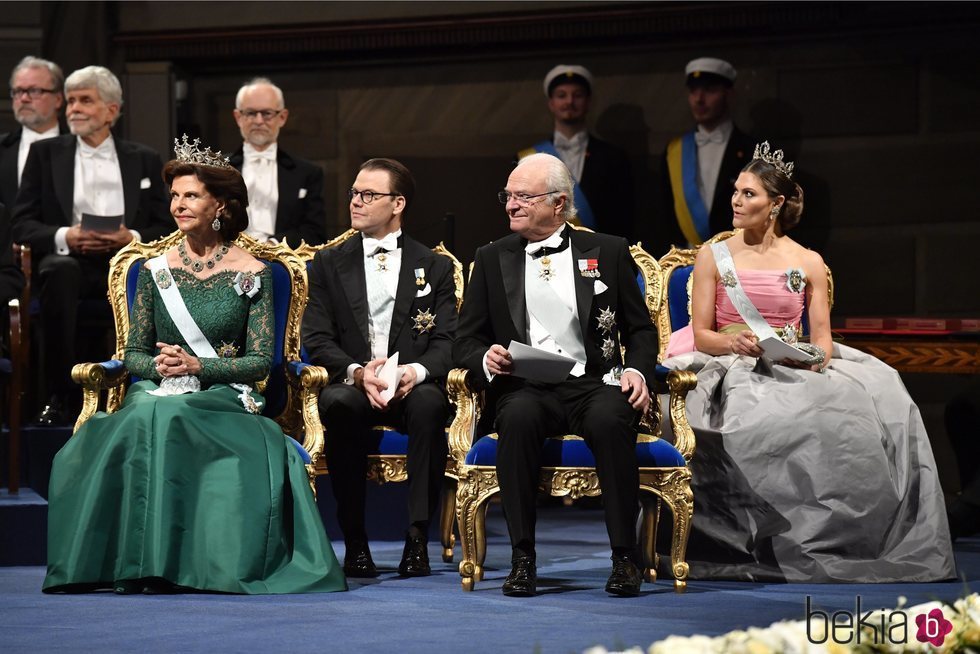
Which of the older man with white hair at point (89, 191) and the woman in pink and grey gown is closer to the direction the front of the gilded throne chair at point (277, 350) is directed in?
the woman in pink and grey gown

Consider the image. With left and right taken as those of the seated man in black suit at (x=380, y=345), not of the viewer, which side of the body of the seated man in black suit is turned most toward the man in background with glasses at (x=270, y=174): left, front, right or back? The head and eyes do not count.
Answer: back

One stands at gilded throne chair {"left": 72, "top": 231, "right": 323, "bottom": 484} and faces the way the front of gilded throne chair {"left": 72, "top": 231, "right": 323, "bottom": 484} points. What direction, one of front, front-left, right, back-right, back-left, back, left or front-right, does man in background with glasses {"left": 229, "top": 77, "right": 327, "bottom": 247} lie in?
back

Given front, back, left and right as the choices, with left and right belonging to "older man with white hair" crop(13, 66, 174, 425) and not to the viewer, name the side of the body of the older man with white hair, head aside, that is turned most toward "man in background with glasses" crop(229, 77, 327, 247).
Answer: left

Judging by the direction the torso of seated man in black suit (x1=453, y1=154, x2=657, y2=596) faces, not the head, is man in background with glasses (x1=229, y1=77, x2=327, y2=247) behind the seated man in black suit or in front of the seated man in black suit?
behind

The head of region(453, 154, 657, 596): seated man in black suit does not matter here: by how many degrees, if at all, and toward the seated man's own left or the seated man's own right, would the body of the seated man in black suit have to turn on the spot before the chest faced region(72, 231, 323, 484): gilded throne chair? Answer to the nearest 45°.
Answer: approximately 90° to the seated man's own right

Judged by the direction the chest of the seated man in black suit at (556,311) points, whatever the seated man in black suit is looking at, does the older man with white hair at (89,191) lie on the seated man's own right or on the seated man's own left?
on the seated man's own right
